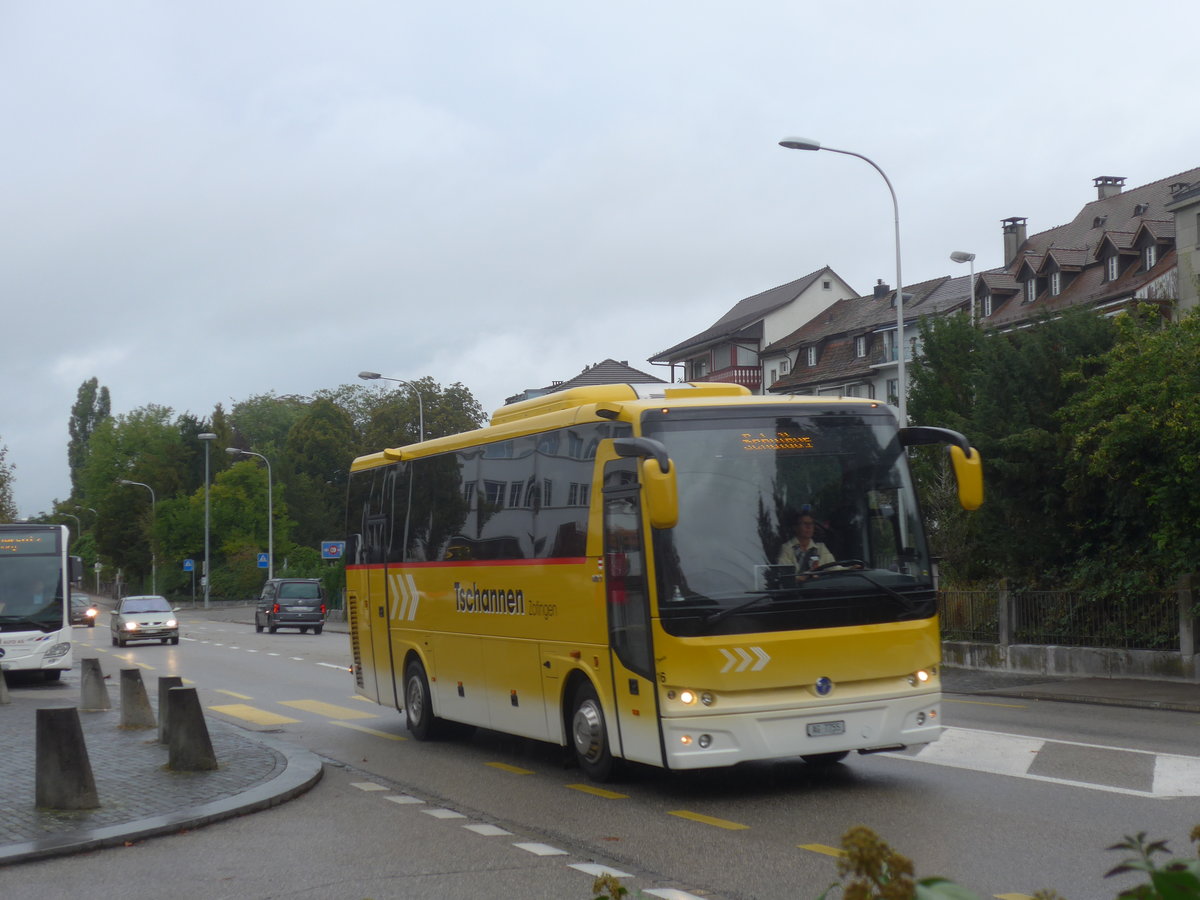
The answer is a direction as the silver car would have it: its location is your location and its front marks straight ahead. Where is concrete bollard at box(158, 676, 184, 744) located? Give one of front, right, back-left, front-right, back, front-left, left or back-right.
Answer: front

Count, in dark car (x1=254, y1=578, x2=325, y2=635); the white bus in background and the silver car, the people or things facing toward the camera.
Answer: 2

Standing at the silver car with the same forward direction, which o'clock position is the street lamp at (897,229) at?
The street lamp is roughly at 11 o'clock from the silver car.

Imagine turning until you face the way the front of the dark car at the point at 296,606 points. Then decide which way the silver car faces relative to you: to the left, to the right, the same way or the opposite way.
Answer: the opposite way

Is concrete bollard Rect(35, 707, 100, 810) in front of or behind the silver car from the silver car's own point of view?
in front

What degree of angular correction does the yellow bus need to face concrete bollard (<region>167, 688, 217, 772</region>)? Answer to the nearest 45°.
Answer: approximately 135° to its right

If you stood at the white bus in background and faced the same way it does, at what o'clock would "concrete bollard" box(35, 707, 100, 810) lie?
The concrete bollard is roughly at 12 o'clock from the white bus in background.

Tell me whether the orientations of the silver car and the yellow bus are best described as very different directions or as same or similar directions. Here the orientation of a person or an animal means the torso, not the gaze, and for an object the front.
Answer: same or similar directions

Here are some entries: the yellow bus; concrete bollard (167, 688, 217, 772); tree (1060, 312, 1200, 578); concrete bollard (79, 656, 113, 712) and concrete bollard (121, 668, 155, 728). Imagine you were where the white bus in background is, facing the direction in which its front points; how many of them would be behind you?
0

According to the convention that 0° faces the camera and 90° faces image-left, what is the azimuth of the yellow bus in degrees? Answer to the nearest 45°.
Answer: approximately 315°

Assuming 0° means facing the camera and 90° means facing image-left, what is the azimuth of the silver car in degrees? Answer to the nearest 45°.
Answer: approximately 0°

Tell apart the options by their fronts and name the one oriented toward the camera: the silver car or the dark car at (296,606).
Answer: the silver car

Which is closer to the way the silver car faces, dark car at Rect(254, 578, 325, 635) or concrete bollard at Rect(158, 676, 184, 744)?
the concrete bollard

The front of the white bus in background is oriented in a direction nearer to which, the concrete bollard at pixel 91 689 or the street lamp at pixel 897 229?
the concrete bollard

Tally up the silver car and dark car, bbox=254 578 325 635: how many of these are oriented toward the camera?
1

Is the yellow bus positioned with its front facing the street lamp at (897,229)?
no

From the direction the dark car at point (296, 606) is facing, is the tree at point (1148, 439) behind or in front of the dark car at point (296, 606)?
behind

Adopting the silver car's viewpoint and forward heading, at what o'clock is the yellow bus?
The yellow bus is roughly at 12 o'clock from the silver car.

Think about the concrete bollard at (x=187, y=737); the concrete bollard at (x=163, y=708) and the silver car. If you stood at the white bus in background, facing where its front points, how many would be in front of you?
2

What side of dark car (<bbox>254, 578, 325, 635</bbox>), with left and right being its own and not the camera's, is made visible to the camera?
back

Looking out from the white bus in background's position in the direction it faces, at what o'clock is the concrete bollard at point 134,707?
The concrete bollard is roughly at 12 o'clock from the white bus in background.

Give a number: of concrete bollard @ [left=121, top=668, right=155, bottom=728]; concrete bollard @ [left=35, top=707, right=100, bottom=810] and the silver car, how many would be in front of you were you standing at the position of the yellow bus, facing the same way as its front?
0
